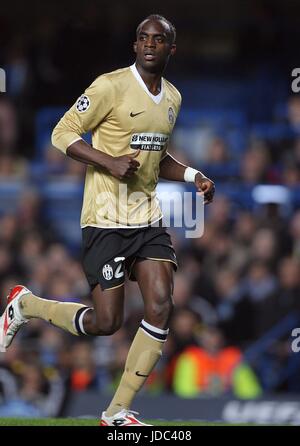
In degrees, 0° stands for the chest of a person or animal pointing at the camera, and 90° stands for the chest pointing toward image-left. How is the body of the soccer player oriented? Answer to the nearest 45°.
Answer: approximately 315°
